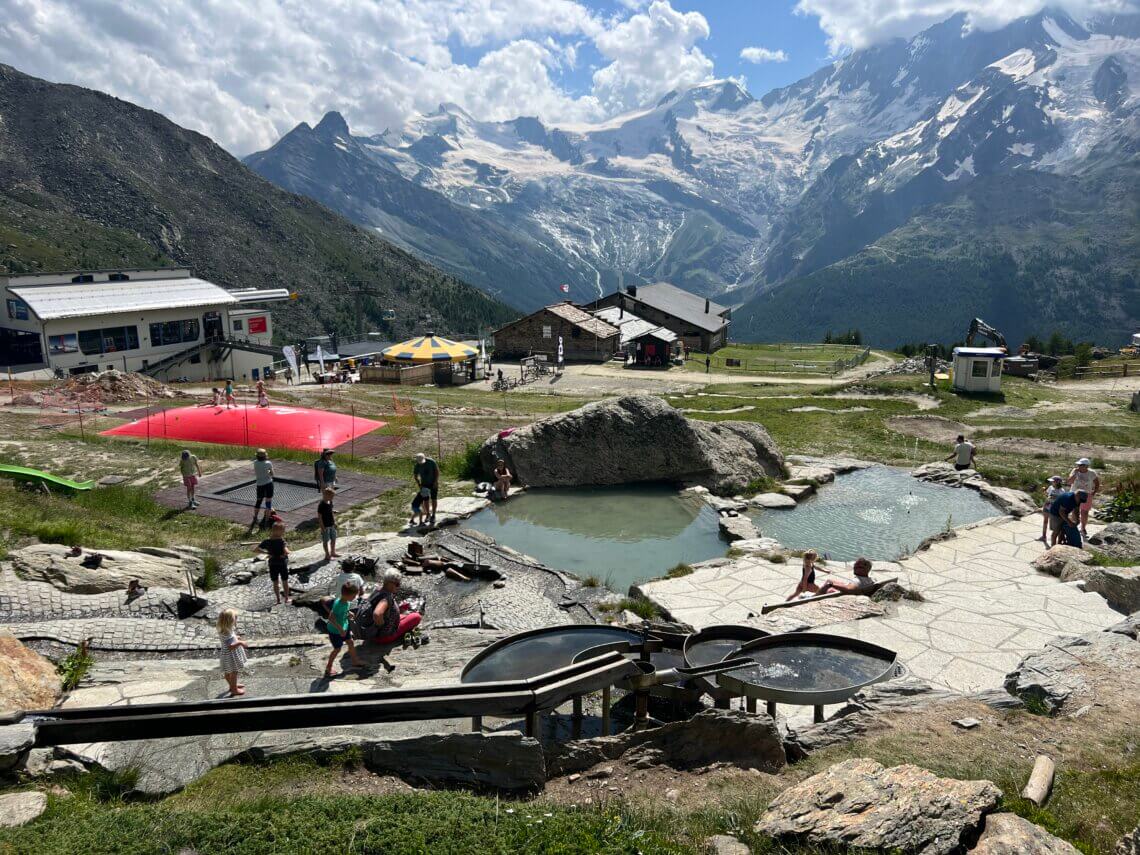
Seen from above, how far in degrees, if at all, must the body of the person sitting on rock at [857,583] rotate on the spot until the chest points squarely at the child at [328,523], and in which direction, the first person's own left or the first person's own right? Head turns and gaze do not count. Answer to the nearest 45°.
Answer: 0° — they already face them

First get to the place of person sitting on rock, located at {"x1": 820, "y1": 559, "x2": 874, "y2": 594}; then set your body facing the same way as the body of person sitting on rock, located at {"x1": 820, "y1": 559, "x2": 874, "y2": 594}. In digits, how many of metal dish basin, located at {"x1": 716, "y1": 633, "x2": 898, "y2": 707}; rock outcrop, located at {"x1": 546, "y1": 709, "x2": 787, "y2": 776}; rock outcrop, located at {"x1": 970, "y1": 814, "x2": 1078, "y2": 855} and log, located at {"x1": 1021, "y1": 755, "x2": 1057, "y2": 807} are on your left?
4

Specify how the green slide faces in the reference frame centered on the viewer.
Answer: facing to the right of the viewer

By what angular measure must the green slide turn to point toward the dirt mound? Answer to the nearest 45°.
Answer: approximately 90° to its left

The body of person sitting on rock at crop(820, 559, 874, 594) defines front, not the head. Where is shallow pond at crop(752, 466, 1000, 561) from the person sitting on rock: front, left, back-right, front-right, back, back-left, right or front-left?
right

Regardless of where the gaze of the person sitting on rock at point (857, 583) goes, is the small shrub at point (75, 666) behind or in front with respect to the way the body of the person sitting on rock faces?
in front

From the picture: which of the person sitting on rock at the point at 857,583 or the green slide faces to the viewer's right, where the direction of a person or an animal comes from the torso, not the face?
the green slide

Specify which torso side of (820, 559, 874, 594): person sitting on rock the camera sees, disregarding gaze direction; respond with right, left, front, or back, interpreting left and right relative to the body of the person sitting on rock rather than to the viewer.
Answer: left

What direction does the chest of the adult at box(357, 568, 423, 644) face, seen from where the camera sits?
to the viewer's right

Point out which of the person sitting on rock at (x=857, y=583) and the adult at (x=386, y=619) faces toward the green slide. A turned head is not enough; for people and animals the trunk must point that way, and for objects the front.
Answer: the person sitting on rock

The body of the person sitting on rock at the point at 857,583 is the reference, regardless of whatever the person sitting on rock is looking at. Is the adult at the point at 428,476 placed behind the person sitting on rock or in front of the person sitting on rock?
in front

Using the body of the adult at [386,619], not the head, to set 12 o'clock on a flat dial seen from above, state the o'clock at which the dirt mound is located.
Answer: The dirt mound is roughly at 8 o'clock from the adult.

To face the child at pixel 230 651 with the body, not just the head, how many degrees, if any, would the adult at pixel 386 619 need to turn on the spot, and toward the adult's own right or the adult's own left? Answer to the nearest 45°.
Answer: approximately 135° to the adult's own right
